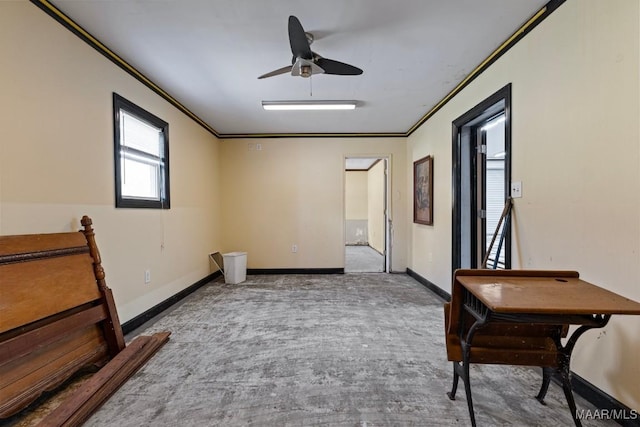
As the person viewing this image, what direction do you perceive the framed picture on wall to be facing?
facing to the left of the viewer

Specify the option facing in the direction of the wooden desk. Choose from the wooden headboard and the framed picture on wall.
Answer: the wooden headboard

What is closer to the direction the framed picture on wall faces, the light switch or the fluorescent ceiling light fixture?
the fluorescent ceiling light fixture

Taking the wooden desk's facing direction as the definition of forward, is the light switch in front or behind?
behind

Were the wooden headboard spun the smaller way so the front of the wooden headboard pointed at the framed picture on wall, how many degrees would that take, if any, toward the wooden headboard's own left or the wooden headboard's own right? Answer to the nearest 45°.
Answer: approximately 45° to the wooden headboard's own left

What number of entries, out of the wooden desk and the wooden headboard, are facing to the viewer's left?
0

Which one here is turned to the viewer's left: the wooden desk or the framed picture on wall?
the framed picture on wall

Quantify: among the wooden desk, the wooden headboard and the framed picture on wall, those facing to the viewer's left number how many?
1

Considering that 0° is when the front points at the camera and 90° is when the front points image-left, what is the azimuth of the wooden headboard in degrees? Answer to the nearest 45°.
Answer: approximately 315°

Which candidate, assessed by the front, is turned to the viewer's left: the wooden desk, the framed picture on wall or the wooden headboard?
the framed picture on wall

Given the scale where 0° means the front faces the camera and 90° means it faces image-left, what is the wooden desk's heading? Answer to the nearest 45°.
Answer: approximately 315°

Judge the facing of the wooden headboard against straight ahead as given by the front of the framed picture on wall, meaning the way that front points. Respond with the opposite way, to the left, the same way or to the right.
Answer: the opposite way

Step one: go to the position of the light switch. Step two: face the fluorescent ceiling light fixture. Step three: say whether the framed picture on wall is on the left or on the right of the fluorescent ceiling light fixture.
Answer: right
